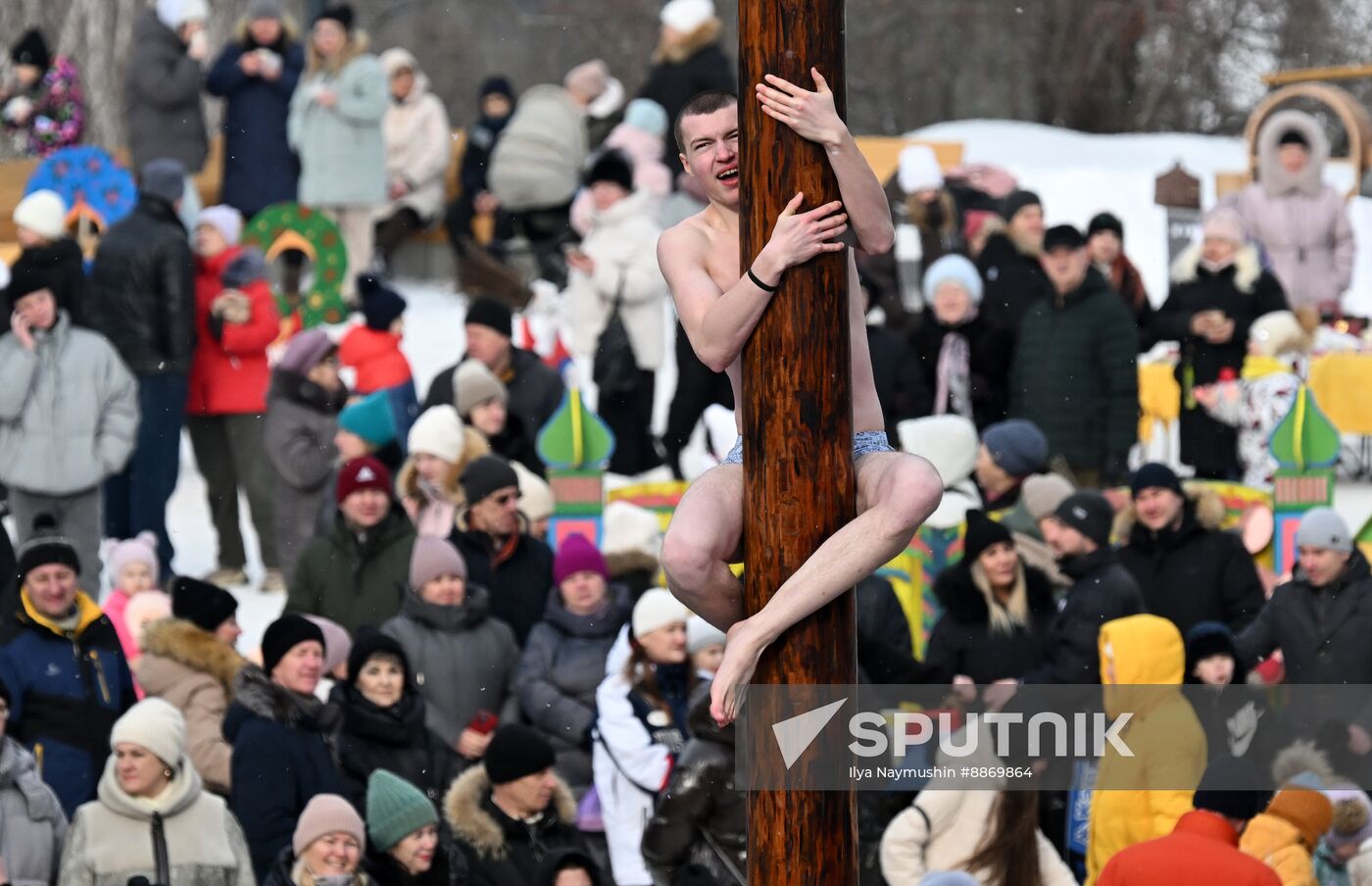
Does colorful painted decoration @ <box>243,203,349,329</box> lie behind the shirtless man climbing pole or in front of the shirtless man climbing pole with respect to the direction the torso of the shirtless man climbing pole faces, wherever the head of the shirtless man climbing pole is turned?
behind

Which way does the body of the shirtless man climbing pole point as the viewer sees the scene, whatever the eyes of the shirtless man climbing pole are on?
toward the camera
